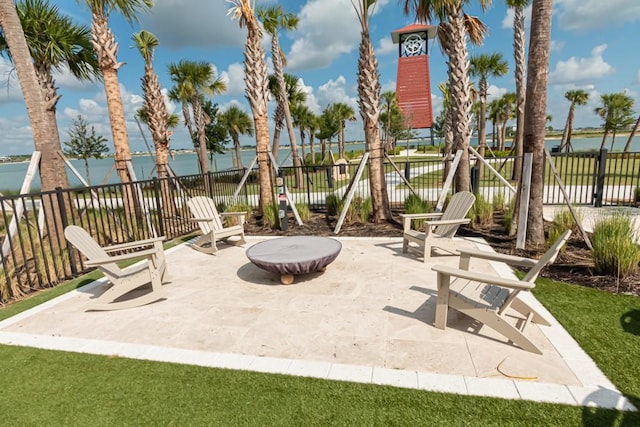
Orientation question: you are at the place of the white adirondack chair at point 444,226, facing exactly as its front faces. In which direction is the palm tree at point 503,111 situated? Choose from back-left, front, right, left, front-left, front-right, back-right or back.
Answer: back-right

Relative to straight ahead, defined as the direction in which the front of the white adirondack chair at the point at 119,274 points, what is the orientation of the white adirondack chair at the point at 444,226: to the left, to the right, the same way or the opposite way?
the opposite way

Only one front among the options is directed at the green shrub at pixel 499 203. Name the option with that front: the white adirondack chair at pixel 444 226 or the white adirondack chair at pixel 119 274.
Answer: the white adirondack chair at pixel 119 274

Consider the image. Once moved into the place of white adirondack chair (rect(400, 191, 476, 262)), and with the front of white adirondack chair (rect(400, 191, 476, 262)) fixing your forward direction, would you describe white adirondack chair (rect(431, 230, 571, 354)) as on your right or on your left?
on your left

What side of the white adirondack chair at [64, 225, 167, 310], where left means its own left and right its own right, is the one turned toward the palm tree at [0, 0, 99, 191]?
left

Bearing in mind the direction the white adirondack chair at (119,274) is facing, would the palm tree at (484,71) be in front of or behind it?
in front

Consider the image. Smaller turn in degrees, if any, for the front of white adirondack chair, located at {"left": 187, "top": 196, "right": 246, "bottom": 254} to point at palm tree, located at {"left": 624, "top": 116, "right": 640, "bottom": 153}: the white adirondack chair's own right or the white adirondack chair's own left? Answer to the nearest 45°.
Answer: approximately 45° to the white adirondack chair's own left

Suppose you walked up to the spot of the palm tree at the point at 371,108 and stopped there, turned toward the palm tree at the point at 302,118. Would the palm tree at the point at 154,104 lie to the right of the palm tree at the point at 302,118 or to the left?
left

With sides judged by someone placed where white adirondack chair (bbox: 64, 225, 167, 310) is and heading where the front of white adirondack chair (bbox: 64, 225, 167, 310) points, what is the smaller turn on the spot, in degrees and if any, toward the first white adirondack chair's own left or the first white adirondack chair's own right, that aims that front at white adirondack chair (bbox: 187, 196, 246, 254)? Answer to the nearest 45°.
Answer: approximately 45° to the first white adirondack chair's own left

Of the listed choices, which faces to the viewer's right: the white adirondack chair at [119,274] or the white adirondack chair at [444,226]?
the white adirondack chair at [119,274]

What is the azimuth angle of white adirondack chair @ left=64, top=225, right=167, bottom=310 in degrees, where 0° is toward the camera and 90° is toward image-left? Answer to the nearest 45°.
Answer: approximately 270°

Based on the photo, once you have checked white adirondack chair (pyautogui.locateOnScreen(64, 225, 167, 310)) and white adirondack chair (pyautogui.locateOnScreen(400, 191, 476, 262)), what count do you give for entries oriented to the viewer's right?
1

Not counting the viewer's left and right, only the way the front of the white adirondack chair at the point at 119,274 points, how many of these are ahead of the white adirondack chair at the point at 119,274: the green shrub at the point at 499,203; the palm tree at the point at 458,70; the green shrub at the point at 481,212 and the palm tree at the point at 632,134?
4

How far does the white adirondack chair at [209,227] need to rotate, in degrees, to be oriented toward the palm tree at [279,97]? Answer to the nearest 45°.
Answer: approximately 135° to its left

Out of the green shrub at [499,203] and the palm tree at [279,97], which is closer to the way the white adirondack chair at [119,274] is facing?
the green shrub
